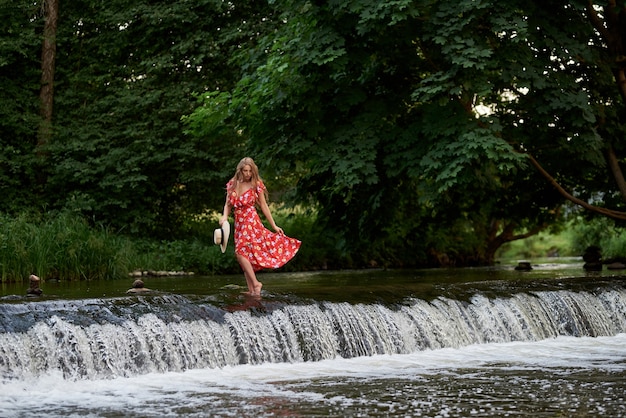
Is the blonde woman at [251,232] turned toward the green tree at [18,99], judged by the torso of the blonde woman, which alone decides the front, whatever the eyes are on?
no

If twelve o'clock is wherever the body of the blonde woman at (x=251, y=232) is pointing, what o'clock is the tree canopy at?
The tree canopy is roughly at 7 o'clock from the blonde woman.

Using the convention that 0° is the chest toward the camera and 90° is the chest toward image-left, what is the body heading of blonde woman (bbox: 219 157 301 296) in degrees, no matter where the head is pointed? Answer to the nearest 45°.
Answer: approximately 0°

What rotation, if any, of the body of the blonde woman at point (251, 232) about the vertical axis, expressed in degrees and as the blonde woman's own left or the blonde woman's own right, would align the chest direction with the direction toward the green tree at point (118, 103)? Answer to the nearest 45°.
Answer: approximately 180°

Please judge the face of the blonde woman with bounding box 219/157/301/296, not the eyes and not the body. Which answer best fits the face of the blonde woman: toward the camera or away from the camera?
toward the camera

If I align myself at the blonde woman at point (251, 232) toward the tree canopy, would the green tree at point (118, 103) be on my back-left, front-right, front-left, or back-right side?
front-left
